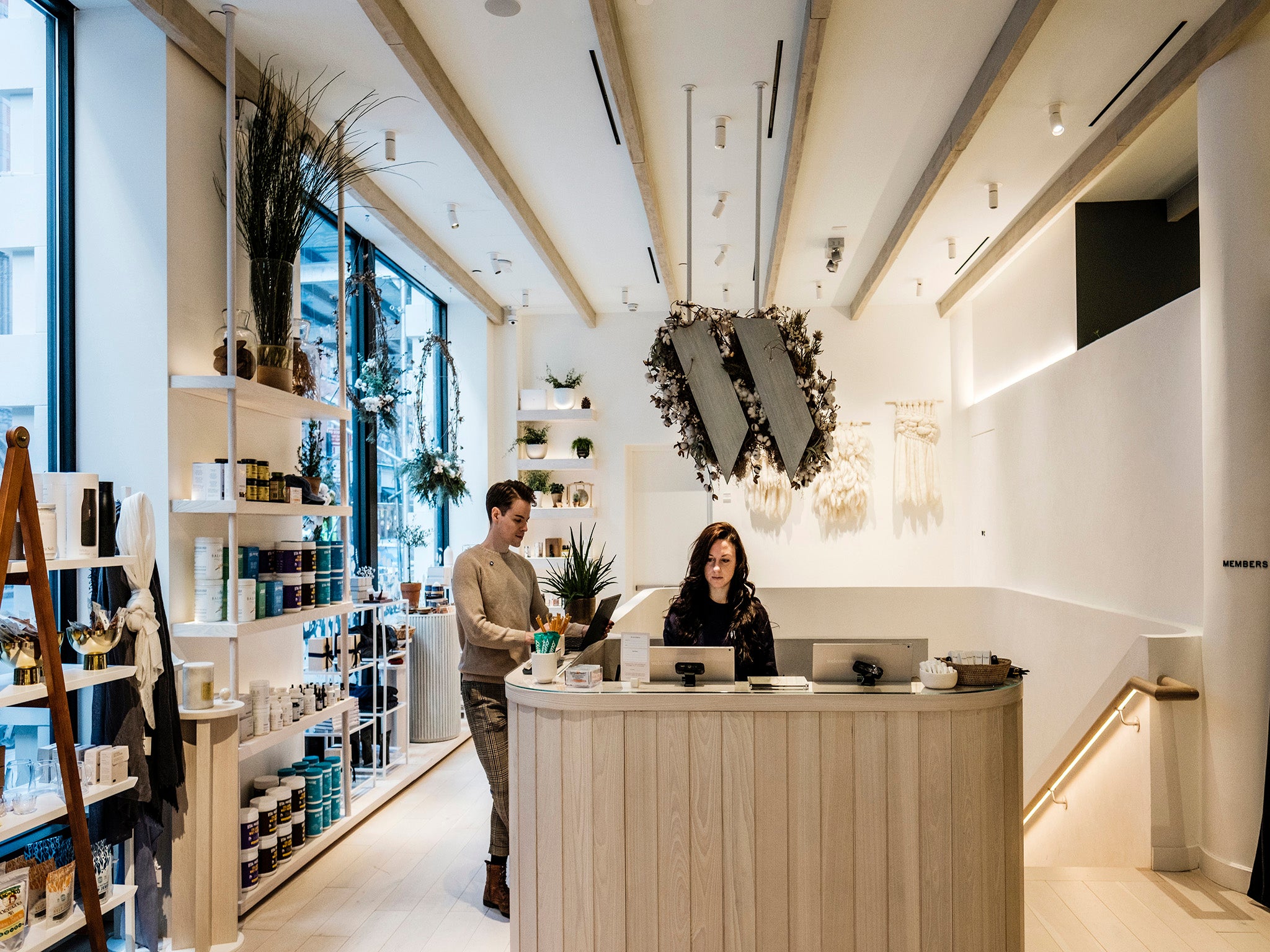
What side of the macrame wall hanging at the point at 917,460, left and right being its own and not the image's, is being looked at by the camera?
front

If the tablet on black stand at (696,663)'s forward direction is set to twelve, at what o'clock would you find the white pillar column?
The white pillar column is roughly at 2 o'clock from the tablet on black stand.

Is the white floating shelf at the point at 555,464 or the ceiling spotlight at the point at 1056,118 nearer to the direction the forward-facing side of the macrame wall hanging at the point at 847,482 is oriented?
the ceiling spotlight

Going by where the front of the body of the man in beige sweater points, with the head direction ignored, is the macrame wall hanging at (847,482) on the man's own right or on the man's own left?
on the man's own left

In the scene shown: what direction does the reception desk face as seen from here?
toward the camera

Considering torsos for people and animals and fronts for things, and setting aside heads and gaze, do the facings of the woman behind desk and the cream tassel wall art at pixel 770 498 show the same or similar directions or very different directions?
same or similar directions

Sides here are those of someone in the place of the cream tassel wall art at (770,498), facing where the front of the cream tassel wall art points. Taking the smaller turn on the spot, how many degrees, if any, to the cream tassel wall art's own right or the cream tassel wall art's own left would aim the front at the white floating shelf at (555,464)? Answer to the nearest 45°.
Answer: approximately 90° to the cream tassel wall art's own right

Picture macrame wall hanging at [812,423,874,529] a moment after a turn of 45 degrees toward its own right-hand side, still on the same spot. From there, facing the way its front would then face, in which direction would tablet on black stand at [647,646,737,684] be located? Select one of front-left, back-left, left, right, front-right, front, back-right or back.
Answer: front-left

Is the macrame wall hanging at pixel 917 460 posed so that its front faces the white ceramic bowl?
yes

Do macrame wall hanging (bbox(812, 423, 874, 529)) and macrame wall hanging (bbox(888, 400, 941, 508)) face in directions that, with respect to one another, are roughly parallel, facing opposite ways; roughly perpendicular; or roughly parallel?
roughly parallel

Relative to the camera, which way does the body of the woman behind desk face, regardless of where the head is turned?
toward the camera

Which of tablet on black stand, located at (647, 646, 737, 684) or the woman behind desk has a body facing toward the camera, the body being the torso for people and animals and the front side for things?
the woman behind desk

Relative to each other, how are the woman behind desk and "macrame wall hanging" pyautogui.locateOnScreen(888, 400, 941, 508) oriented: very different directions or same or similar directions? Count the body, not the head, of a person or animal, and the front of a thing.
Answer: same or similar directions

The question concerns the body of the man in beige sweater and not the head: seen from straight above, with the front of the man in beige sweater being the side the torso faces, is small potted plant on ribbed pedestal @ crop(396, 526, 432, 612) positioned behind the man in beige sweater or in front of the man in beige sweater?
behind

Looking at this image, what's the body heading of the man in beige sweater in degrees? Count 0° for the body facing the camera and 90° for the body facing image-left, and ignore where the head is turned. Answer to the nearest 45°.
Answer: approximately 315°

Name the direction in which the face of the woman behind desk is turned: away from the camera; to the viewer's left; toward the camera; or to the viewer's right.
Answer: toward the camera

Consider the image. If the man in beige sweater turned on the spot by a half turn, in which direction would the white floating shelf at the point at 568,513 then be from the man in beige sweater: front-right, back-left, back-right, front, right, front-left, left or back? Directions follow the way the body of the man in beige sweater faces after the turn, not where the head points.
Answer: front-right
